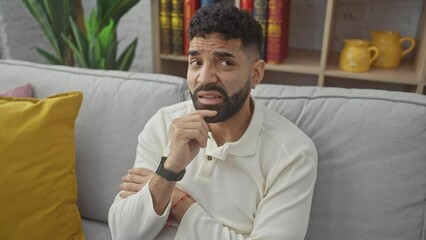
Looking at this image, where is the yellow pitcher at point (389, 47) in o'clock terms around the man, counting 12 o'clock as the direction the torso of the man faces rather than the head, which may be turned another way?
The yellow pitcher is roughly at 6 o'clock from the man.

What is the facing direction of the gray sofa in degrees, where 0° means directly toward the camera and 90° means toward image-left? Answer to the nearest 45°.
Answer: approximately 0°

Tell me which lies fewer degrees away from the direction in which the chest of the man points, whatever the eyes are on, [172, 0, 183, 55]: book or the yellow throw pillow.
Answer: the yellow throw pillow

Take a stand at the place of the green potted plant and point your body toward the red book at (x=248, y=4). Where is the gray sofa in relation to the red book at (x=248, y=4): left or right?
right

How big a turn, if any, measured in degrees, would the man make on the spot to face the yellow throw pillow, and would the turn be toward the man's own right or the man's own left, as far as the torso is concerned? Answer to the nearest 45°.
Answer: approximately 45° to the man's own right

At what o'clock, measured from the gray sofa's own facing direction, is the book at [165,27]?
The book is roughly at 5 o'clock from the gray sofa.

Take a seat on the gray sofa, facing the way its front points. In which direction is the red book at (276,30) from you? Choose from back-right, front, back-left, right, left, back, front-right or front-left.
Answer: back

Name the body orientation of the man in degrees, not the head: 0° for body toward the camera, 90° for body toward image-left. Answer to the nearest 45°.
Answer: approximately 45°

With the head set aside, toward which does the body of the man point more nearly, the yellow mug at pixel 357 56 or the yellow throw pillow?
the yellow throw pillow
